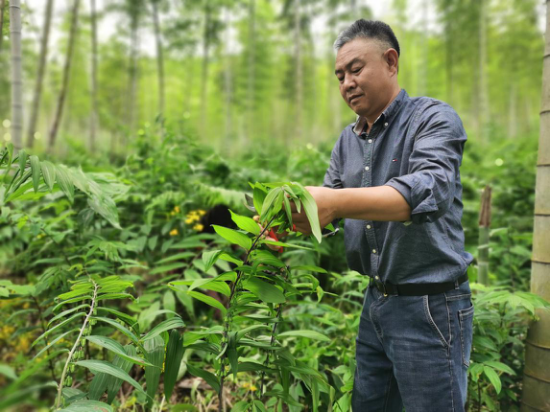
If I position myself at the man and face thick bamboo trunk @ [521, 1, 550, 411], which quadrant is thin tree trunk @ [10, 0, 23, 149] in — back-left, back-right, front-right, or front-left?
back-left

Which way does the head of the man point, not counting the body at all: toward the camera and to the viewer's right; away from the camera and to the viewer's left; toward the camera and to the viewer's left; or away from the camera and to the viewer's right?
toward the camera and to the viewer's left

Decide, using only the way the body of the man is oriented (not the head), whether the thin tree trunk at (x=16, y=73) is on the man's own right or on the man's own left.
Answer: on the man's own right

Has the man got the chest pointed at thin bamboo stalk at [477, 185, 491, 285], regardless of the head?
no

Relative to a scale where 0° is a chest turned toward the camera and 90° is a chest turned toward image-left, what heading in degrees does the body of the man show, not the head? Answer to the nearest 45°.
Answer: approximately 45°

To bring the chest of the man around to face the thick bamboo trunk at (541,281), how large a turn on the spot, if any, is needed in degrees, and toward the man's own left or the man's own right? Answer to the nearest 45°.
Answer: approximately 180°

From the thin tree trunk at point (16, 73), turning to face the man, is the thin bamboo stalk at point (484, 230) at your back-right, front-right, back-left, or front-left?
front-left

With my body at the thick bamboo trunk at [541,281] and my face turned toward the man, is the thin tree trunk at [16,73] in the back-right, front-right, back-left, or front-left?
front-right

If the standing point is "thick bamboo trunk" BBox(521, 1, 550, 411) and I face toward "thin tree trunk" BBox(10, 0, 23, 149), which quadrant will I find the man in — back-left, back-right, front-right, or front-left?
front-left
